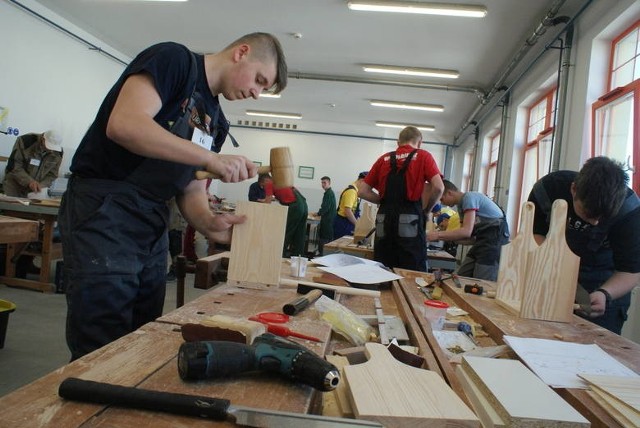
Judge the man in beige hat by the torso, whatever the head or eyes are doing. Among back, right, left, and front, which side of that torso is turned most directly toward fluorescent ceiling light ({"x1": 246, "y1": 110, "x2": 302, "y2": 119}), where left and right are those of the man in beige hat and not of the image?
left

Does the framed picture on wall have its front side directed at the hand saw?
yes

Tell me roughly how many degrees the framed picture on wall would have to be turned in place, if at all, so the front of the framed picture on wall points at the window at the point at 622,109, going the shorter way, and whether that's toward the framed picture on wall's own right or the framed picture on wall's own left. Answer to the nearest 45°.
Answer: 0° — it already faces it

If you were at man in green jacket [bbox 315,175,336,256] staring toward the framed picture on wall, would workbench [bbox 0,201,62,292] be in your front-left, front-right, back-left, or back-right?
back-left

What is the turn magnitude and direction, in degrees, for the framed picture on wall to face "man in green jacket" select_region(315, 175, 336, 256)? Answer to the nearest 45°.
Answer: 0° — it already faces them

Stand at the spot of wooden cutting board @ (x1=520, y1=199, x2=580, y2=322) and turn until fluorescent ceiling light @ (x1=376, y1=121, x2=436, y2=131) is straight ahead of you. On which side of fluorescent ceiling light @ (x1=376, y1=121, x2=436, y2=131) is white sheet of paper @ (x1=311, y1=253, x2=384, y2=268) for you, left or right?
left

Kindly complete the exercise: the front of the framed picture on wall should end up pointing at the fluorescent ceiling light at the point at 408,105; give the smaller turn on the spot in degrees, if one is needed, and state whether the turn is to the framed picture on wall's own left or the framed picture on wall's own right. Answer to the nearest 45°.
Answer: approximately 45° to the framed picture on wall's own left

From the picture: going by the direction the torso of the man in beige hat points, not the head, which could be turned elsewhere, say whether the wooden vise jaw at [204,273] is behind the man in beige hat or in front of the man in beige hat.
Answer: in front

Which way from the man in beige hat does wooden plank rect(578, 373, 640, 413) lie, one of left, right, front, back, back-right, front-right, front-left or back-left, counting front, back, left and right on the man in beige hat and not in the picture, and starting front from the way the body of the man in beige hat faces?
front-right

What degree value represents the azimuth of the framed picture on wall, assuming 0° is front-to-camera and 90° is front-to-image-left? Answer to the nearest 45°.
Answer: approximately 0°

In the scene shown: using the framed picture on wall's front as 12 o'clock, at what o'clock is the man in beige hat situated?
The man in beige hat is roughly at 1 o'clock from the framed picture on wall.

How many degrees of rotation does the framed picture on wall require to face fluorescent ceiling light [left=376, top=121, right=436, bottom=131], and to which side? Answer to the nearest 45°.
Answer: approximately 45° to its left

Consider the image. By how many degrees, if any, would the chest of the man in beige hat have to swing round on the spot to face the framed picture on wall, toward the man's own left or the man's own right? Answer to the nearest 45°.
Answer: approximately 90° to the man's own left

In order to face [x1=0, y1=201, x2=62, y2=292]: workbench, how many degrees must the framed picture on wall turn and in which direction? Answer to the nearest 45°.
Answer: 0° — it already faces it

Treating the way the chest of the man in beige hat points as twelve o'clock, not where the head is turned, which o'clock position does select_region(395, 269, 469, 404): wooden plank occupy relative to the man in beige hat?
The wooden plank is roughly at 1 o'clock from the man in beige hat.
